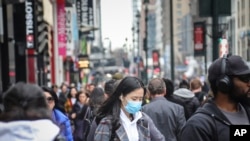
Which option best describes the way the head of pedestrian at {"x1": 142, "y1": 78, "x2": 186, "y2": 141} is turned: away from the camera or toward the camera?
away from the camera

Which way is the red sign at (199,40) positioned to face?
toward the camera

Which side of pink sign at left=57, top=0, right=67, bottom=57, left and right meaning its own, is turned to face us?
front

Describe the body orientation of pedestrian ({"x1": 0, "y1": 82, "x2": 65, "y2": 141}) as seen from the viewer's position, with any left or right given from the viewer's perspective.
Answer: facing away from the viewer

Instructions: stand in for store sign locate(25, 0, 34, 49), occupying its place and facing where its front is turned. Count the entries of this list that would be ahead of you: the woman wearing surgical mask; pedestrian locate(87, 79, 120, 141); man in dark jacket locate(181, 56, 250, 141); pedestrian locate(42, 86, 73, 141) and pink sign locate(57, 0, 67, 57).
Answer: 4

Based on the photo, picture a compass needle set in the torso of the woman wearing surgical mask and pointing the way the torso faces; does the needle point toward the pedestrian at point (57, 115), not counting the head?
no

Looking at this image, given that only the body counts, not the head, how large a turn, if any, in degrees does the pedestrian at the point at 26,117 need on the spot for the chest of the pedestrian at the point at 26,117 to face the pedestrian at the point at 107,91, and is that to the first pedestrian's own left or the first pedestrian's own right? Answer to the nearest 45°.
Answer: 0° — they already face them

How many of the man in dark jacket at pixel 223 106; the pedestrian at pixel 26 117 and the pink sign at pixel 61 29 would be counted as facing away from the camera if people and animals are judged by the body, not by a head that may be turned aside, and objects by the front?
1

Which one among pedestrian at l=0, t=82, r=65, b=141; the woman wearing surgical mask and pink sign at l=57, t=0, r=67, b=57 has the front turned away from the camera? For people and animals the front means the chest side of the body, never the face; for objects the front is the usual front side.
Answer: the pedestrian

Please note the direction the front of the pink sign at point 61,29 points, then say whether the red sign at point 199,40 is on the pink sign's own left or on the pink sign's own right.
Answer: on the pink sign's own left

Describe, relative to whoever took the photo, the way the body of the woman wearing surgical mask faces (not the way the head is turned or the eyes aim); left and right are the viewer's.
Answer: facing the viewer and to the right of the viewer
